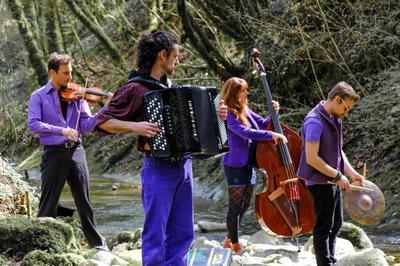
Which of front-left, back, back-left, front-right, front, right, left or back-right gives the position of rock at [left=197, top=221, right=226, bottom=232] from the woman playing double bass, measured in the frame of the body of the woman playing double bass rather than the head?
left

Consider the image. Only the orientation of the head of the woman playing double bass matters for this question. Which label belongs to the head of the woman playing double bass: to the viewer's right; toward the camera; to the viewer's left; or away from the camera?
to the viewer's right

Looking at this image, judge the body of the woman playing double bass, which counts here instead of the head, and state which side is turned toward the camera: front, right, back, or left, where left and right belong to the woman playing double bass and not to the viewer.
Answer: right

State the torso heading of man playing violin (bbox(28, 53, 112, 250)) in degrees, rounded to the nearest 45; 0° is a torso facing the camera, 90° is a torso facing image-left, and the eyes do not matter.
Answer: approximately 315°

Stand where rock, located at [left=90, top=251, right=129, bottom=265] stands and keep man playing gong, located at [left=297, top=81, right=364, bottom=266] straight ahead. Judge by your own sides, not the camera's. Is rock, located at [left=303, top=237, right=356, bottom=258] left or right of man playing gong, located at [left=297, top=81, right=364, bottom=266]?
left
